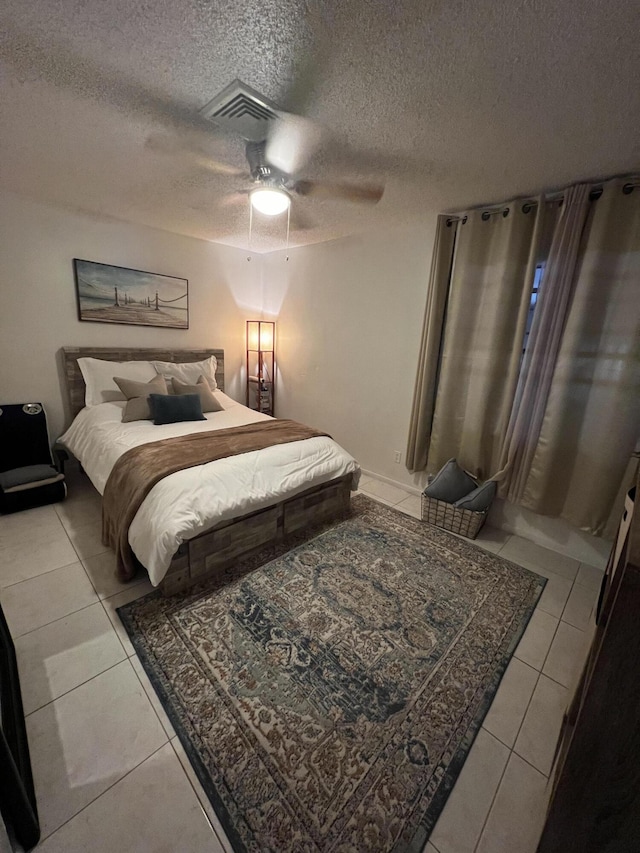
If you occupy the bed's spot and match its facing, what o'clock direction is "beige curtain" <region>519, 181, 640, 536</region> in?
The beige curtain is roughly at 11 o'clock from the bed.

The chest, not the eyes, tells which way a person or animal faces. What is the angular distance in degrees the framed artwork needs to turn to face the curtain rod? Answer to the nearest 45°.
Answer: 0° — it already faces it

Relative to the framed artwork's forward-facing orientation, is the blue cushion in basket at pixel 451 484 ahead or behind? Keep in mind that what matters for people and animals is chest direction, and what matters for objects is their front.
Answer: ahead

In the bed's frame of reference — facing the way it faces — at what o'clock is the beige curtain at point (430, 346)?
The beige curtain is roughly at 10 o'clock from the bed.

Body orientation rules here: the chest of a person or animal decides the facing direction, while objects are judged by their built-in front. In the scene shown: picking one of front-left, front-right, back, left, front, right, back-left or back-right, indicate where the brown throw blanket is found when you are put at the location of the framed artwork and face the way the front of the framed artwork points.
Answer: front-right

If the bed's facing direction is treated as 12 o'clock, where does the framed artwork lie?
The framed artwork is roughly at 7 o'clock from the bed.

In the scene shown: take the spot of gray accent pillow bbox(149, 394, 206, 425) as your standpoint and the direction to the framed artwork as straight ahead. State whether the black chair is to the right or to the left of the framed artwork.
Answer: left

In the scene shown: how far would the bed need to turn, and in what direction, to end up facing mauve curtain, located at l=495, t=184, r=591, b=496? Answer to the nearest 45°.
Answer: approximately 45° to its left

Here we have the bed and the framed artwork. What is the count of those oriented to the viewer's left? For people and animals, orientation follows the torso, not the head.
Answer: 0

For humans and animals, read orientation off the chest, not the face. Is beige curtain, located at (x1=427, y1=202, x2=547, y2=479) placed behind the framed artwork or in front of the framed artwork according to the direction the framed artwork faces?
in front
